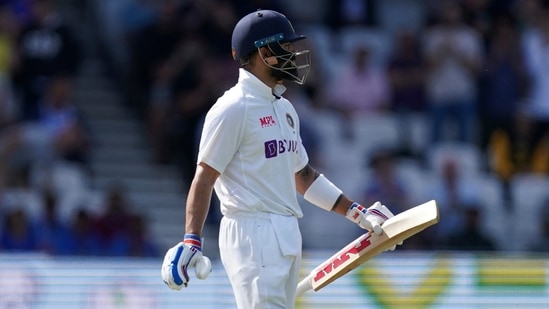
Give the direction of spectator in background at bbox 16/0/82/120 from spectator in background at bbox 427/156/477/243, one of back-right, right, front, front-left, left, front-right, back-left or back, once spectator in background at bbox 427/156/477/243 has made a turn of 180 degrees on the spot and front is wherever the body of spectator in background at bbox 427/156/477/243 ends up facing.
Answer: left

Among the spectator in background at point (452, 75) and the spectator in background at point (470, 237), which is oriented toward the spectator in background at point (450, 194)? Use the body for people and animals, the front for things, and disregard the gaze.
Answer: the spectator in background at point (452, 75)

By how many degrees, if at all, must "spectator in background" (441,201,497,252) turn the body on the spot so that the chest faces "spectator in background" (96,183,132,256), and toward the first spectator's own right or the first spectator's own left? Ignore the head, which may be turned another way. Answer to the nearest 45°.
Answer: approximately 90° to the first spectator's own right

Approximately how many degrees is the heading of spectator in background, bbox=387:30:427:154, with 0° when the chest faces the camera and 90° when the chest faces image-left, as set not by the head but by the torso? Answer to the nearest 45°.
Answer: approximately 0°

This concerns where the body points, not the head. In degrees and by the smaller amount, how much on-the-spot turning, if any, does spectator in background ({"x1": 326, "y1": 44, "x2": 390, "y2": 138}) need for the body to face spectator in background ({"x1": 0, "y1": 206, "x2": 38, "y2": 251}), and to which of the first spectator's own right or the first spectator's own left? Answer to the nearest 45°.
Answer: approximately 45° to the first spectator's own right

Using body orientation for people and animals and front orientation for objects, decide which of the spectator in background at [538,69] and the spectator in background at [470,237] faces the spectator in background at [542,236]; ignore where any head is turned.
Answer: the spectator in background at [538,69]

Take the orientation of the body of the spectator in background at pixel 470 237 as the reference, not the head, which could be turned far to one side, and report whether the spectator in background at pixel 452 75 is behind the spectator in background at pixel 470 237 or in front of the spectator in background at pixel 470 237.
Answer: behind

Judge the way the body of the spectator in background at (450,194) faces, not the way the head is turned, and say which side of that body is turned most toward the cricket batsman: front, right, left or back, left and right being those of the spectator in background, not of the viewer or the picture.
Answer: front

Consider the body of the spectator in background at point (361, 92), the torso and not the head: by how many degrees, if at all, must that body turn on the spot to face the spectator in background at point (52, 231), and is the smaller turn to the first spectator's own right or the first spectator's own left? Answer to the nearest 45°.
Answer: approximately 45° to the first spectator's own right

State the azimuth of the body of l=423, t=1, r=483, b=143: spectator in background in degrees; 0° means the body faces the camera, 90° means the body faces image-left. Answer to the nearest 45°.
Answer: approximately 0°
